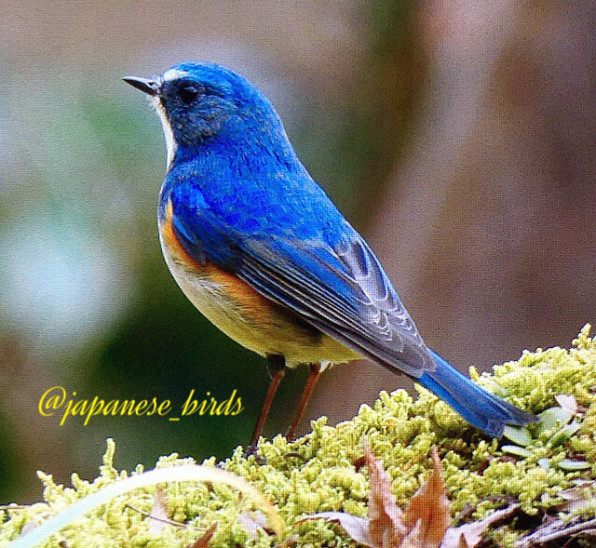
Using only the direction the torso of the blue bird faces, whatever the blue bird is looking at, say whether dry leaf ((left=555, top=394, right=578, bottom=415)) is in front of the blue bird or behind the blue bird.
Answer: behind

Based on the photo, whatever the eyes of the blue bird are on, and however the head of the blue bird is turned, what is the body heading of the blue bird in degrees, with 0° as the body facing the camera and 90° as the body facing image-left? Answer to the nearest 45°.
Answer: approximately 90°

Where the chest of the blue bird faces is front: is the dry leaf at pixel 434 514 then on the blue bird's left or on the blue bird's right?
on the blue bird's left

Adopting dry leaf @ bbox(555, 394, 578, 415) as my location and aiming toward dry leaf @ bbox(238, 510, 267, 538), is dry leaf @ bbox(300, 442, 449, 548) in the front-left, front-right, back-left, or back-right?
front-left

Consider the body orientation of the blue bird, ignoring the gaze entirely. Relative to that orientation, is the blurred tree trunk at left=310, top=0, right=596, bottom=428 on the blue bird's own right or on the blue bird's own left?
on the blue bird's own right

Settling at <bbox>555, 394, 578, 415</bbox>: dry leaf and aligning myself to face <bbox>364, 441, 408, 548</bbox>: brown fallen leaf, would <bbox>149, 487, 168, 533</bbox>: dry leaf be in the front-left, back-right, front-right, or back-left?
front-right

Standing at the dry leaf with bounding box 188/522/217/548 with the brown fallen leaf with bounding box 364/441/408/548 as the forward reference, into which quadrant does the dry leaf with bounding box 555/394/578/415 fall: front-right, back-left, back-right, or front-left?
front-left
